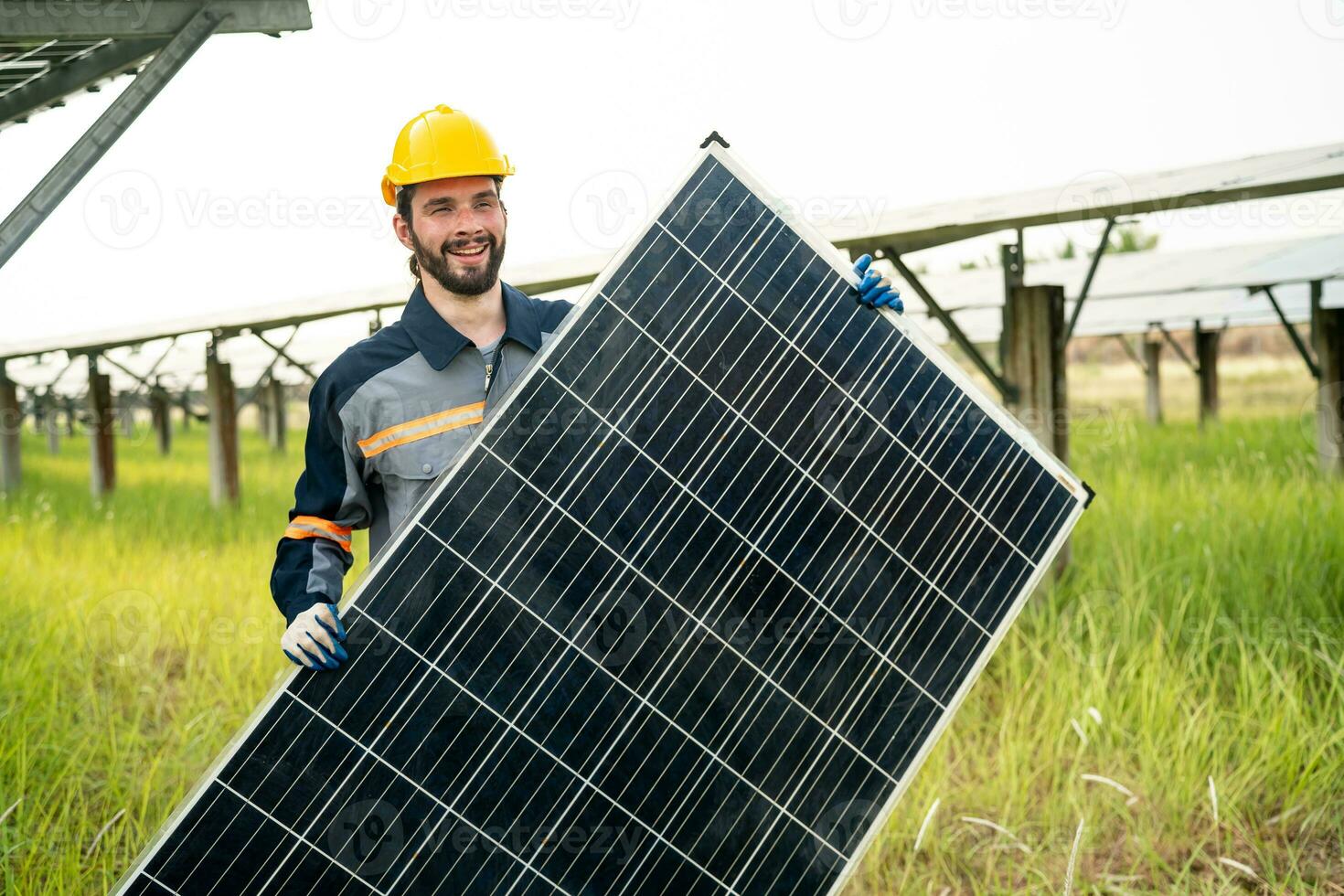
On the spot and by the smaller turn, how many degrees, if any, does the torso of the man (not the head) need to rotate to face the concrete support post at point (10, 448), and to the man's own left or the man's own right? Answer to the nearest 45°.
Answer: approximately 180°

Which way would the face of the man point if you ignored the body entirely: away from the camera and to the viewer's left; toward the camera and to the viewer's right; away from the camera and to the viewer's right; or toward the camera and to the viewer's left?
toward the camera and to the viewer's right

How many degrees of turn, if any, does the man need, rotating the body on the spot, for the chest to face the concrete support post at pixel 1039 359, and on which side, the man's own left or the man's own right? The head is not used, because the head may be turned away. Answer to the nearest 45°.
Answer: approximately 90° to the man's own left

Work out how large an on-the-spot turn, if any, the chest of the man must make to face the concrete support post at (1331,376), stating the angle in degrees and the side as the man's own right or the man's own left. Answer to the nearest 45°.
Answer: approximately 90° to the man's own left

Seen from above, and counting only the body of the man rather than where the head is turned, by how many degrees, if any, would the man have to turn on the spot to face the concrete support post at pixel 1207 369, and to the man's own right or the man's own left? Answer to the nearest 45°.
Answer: approximately 90° to the man's own left

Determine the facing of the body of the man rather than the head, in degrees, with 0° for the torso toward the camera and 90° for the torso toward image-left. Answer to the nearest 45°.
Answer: approximately 315°

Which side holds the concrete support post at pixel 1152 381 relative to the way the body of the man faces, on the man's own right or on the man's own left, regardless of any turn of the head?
on the man's own left

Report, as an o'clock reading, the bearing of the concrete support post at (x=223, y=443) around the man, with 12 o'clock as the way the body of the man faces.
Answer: The concrete support post is roughly at 7 o'clock from the man.

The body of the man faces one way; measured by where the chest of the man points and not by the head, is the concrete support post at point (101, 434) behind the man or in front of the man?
behind
